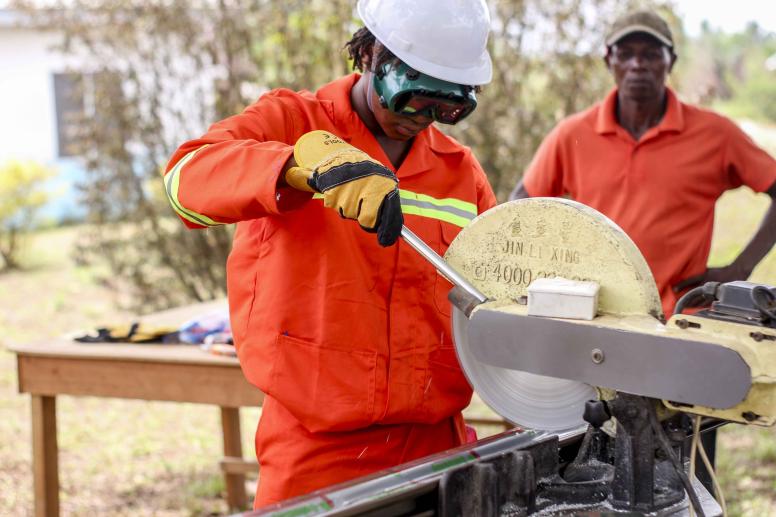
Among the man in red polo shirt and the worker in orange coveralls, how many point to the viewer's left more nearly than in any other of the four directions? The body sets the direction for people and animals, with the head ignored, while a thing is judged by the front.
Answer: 0

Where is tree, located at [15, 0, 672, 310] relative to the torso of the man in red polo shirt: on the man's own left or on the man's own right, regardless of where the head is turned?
on the man's own right

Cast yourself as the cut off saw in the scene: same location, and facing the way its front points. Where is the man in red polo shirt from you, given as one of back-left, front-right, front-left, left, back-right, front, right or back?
right

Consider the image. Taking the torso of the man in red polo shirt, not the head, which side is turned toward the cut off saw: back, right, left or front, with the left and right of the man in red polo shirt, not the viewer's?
front

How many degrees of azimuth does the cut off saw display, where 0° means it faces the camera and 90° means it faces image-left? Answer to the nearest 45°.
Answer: approximately 90°

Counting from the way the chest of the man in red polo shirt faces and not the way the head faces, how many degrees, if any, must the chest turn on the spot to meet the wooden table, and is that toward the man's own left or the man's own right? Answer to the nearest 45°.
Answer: approximately 90° to the man's own right

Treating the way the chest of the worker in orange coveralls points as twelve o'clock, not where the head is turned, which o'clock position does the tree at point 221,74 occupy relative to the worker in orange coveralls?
The tree is roughly at 7 o'clock from the worker in orange coveralls.

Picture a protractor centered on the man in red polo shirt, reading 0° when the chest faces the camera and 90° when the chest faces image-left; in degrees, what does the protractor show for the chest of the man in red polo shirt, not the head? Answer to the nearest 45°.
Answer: approximately 0°

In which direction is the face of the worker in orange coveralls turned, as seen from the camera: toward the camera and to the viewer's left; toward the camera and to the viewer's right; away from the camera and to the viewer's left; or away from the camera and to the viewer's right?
toward the camera and to the viewer's right

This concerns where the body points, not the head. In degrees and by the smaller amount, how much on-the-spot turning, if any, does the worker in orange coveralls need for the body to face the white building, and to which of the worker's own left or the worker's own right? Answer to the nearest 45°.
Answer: approximately 135° to the worker's own left

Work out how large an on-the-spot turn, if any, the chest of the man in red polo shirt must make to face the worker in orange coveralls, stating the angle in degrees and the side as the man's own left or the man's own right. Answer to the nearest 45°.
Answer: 0° — they already face them
